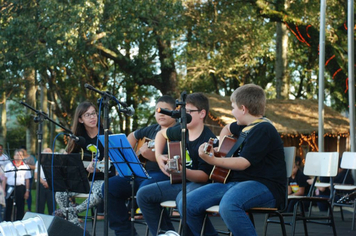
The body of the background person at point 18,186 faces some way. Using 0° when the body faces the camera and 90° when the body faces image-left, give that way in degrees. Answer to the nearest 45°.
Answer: approximately 0°

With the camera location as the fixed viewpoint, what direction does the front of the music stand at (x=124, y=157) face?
facing away from the viewer and to the right of the viewer

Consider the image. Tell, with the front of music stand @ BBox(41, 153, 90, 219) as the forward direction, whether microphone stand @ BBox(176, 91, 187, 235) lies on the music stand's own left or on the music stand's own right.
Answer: on the music stand's own right

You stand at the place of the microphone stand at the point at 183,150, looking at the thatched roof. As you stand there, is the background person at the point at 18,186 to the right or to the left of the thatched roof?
left

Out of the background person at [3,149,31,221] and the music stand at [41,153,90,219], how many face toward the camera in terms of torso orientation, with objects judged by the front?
1

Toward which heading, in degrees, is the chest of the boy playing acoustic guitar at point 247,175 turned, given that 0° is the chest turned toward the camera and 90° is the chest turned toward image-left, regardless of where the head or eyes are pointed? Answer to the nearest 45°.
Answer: approximately 90°

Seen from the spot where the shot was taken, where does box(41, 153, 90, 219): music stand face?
facing away from the viewer and to the right of the viewer

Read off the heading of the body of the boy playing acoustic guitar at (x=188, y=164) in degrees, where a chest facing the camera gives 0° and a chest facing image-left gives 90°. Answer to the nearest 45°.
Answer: approximately 45°
